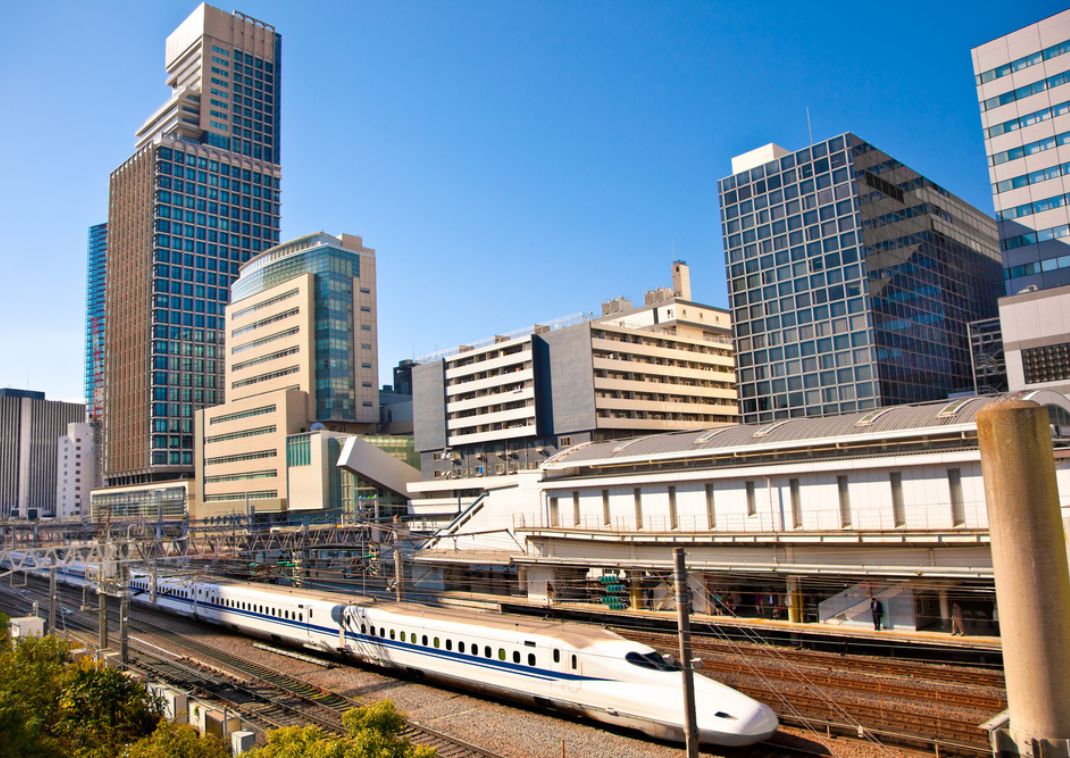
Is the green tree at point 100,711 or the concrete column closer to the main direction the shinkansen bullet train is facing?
the concrete column

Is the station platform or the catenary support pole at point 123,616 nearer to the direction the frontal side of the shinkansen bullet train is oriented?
the station platform

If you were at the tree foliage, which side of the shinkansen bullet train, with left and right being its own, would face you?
right

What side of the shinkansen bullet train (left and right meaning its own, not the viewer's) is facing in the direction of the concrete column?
front

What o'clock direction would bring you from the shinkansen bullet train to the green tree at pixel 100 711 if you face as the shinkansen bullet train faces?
The green tree is roughly at 4 o'clock from the shinkansen bullet train.

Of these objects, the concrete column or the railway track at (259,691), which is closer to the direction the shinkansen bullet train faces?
the concrete column

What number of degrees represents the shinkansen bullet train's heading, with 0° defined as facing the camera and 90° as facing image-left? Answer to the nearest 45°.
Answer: approximately 315°

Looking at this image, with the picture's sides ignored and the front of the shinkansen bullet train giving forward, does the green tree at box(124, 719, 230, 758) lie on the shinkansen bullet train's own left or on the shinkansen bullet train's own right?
on the shinkansen bullet train's own right

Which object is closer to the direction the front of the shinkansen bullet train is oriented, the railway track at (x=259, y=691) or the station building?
the station building
